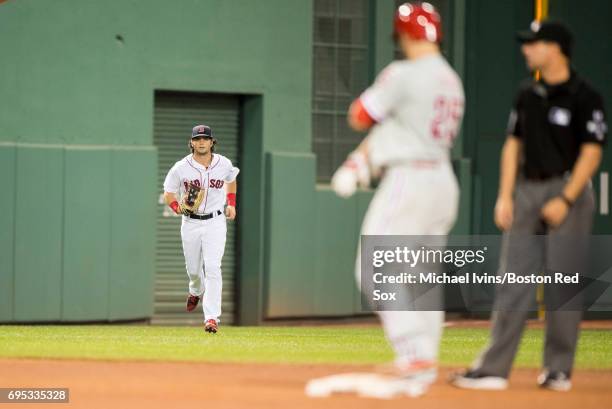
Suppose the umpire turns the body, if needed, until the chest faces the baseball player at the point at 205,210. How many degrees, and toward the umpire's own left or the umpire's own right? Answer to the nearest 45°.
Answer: approximately 90° to the umpire's own right

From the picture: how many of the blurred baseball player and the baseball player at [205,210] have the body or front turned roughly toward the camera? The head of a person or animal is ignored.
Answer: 1

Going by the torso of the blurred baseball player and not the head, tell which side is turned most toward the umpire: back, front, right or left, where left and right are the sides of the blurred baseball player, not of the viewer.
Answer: right

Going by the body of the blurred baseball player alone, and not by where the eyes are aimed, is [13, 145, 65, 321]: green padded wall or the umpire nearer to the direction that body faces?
the green padded wall

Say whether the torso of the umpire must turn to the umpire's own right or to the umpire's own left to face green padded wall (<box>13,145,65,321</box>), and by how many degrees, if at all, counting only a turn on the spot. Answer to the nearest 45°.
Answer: approximately 90° to the umpire's own right

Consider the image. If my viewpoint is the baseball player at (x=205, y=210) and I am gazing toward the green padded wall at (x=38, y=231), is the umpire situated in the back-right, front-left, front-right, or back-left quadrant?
back-left

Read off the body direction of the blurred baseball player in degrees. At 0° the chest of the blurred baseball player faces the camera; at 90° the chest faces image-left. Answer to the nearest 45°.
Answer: approximately 135°

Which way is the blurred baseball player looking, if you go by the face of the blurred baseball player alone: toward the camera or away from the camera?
away from the camera

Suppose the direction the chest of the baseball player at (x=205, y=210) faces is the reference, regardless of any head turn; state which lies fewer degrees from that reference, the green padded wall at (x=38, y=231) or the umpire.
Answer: the umpire
